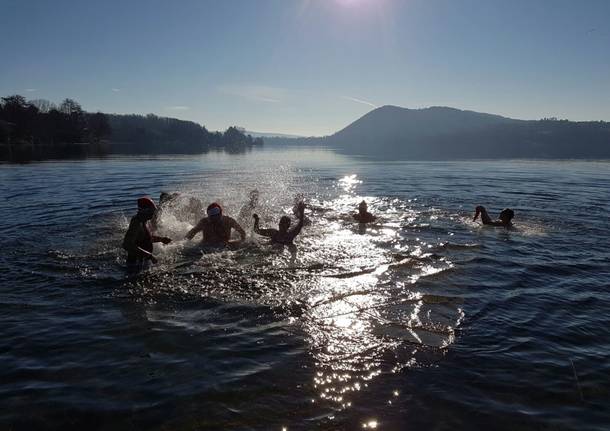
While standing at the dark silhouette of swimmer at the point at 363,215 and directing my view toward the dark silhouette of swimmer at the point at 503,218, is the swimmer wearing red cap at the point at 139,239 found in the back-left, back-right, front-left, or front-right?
back-right

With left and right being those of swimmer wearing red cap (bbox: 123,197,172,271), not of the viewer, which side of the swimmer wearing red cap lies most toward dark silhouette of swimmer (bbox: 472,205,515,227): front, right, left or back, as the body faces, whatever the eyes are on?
front

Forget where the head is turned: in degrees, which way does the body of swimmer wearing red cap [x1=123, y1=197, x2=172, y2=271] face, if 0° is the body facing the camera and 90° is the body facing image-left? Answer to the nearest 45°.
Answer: approximately 270°

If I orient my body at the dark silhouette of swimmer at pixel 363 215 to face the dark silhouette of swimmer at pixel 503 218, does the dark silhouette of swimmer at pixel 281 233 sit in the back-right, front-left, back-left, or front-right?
back-right

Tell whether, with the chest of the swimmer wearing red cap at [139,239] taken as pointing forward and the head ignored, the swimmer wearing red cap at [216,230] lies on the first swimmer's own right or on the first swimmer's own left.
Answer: on the first swimmer's own left

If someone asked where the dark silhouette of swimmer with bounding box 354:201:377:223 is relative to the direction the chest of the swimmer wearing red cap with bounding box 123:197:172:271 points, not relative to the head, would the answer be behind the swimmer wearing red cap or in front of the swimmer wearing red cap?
in front
